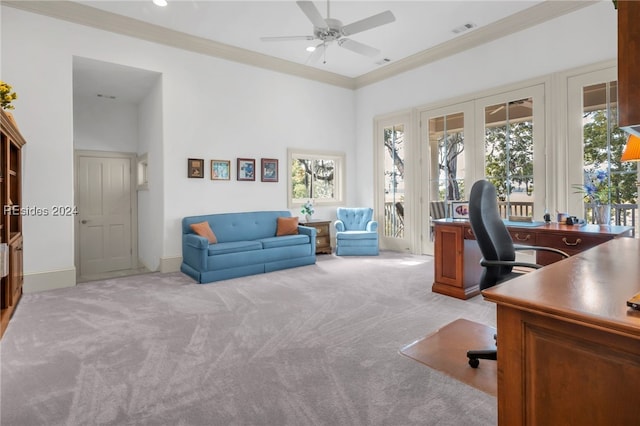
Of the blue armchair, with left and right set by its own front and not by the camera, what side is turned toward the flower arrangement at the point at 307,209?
right

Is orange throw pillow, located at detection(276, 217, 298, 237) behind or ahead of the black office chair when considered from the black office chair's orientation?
behind

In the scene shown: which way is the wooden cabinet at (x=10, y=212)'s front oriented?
to the viewer's right

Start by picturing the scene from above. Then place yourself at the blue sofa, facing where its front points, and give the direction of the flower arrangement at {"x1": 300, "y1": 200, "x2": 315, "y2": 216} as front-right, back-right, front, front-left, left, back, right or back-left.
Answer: left

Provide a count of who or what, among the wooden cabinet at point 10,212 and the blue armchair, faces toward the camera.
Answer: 1

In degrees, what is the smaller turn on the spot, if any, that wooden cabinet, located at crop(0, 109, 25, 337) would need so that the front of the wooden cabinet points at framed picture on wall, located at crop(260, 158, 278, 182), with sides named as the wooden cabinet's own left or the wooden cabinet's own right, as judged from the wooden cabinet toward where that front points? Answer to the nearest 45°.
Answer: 0° — it already faces it

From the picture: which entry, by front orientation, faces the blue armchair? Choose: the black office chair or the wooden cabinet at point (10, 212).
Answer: the wooden cabinet

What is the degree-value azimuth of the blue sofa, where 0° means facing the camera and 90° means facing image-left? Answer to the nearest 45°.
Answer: approximately 315°

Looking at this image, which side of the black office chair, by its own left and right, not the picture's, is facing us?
right

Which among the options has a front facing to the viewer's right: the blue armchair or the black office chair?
the black office chair

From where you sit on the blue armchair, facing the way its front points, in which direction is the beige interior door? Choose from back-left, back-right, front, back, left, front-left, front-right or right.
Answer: right

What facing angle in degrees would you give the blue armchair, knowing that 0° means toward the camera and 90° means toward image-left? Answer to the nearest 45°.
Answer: approximately 0°
